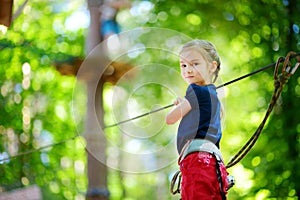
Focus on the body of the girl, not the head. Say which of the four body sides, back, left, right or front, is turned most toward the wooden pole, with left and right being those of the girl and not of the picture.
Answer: front

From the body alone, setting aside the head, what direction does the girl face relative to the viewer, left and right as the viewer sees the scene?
facing away from the viewer and to the left of the viewer
